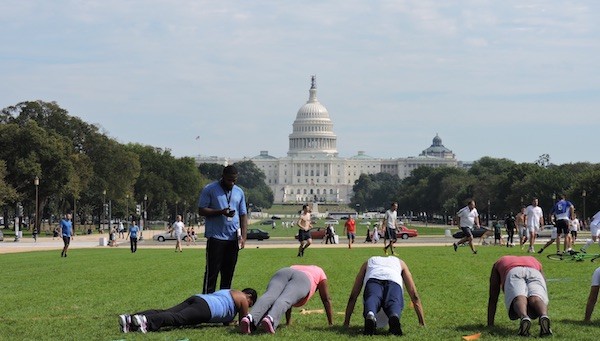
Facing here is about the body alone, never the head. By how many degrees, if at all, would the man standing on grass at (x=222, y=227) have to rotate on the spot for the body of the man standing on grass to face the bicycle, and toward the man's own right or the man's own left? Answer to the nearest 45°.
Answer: approximately 90° to the man's own left

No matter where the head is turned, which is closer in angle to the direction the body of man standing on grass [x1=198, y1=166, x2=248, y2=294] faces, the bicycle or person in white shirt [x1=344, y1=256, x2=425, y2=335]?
the person in white shirt

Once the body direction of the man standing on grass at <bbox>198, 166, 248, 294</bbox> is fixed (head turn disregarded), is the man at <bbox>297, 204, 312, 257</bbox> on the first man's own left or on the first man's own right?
on the first man's own left

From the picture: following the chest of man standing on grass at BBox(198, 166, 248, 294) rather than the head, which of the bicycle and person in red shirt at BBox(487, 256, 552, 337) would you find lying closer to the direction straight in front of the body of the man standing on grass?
the person in red shirt

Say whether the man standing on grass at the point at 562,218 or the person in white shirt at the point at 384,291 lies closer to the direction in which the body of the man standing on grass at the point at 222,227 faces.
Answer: the person in white shirt

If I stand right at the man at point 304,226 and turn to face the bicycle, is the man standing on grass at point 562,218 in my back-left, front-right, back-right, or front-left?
front-left

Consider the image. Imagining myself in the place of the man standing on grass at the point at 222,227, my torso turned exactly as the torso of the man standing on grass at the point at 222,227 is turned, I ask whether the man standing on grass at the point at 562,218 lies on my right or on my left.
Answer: on my left

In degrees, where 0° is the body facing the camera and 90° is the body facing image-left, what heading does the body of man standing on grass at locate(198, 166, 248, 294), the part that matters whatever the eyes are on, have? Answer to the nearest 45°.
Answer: approximately 315°

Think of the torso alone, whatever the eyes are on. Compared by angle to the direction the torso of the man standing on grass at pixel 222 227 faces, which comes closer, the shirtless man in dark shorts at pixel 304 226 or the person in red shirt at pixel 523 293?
the person in red shirt

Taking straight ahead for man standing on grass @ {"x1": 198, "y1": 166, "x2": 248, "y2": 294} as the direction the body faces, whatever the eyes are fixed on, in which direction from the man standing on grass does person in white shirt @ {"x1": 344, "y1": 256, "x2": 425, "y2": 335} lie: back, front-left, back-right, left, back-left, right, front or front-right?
front

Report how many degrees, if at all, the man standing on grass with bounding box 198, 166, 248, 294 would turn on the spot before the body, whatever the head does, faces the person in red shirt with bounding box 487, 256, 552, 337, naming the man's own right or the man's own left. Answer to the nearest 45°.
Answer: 0° — they already face them
